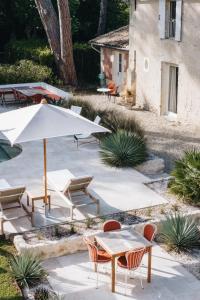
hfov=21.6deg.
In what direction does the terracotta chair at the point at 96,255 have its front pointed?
to the viewer's right

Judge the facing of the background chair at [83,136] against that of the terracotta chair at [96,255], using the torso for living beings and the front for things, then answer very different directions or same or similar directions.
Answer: very different directions

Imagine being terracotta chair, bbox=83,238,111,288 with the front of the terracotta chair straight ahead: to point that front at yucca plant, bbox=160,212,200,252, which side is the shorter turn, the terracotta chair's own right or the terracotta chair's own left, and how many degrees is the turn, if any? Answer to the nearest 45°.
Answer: approximately 45° to the terracotta chair's own left

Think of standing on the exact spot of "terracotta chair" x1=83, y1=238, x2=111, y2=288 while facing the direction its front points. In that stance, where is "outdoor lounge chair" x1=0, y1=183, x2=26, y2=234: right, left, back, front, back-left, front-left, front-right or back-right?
back-left

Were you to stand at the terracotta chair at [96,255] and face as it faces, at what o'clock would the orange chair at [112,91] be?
The orange chair is roughly at 9 o'clock from the terracotta chair.
